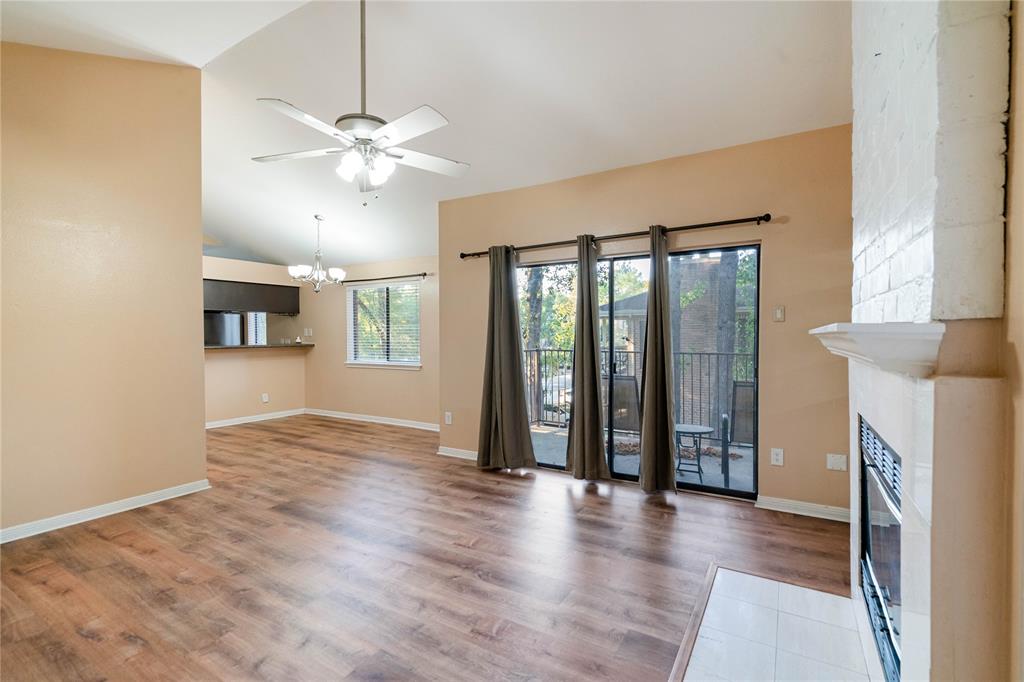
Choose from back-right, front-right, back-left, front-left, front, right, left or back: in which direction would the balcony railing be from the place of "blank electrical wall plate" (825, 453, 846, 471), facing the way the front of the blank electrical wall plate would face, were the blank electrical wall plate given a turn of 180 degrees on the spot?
left

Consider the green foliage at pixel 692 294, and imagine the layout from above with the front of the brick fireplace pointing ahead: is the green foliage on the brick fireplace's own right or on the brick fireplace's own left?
on the brick fireplace's own right

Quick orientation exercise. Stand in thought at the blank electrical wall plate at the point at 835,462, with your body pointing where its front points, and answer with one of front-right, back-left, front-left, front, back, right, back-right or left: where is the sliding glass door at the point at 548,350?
right

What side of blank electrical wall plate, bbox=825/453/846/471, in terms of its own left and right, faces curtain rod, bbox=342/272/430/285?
right

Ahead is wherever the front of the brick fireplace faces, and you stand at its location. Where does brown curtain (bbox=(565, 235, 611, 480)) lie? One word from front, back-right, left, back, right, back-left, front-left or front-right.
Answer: front-right

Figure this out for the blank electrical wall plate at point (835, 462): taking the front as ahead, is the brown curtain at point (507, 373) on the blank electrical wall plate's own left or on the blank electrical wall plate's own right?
on the blank electrical wall plate's own right

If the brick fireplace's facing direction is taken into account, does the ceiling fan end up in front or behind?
in front

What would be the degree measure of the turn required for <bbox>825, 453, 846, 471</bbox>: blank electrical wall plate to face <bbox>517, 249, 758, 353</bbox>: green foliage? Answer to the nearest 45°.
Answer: approximately 90° to its right

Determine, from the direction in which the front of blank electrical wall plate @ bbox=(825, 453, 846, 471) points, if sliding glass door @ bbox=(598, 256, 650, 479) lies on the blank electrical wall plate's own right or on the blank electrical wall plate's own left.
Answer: on the blank electrical wall plate's own right

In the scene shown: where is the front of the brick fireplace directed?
to the viewer's left

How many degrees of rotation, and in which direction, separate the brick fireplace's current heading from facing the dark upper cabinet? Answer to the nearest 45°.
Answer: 0° — it already faces it
